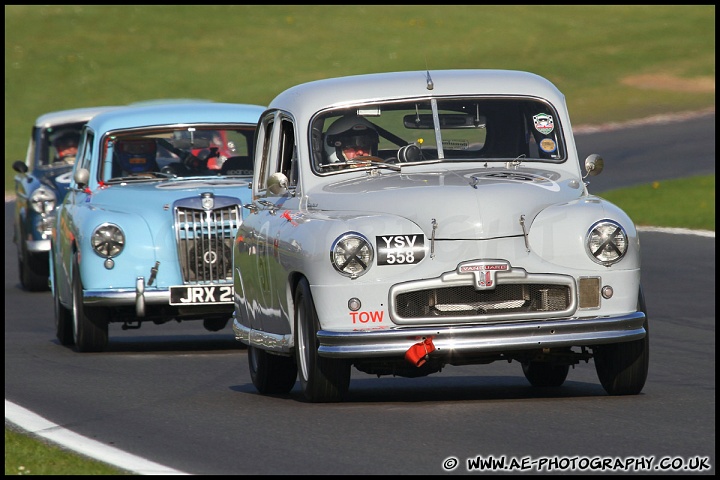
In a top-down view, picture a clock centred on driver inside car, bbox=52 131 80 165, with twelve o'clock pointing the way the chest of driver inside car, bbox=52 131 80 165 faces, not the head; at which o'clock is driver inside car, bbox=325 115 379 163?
driver inside car, bbox=325 115 379 163 is roughly at 1 o'clock from driver inside car, bbox=52 131 80 165.

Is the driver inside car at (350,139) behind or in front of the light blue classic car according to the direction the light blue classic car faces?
in front

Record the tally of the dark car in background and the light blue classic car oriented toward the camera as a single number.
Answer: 2

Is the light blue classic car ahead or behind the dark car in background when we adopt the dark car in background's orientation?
ahead

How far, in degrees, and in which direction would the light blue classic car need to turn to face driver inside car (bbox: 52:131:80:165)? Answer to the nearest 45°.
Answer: approximately 180°

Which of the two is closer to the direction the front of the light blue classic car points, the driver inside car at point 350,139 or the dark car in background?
the driver inside car

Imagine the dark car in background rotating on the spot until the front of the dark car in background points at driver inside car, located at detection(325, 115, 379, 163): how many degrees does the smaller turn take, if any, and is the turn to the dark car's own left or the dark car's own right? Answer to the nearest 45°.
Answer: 0° — it already faces them

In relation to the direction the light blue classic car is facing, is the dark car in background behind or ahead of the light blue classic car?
behind

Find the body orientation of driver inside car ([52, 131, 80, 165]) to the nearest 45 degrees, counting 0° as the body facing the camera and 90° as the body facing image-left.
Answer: approximately 315°

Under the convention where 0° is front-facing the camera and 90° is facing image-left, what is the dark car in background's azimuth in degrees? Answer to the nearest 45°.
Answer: approximately 0°
